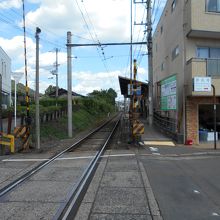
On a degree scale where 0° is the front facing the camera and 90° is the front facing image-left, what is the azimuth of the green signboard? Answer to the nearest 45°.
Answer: approximately 45°

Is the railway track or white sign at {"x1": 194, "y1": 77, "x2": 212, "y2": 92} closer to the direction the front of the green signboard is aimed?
the railway track

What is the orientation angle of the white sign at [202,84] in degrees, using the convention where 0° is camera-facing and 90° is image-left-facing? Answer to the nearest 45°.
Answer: approximately 0°
